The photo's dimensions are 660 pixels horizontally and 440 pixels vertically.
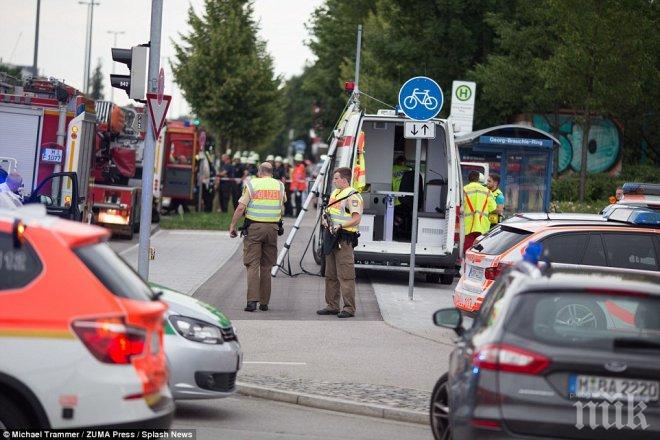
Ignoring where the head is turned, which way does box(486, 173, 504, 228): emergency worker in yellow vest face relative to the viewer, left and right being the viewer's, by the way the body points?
facing to the left of the viewer

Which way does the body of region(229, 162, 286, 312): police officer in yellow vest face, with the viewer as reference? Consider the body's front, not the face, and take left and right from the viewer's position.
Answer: facing away from the viewer
